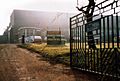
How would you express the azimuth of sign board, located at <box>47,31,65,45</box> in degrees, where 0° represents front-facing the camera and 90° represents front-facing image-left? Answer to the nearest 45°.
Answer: approximately 0°

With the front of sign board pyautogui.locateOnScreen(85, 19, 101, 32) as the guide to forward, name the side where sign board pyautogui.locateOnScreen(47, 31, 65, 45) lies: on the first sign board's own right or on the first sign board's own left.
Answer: on the first sign board's own right

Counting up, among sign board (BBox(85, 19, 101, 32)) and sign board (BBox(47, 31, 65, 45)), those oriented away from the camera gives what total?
0

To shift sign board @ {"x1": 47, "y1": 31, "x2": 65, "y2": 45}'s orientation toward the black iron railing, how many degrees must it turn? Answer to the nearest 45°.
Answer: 0° — it already faces it

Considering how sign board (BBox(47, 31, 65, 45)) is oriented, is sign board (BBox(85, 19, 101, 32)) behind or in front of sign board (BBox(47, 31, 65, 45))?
in front

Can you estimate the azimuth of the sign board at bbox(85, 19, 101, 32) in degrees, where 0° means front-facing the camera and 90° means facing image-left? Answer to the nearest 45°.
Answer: approximately 45°
